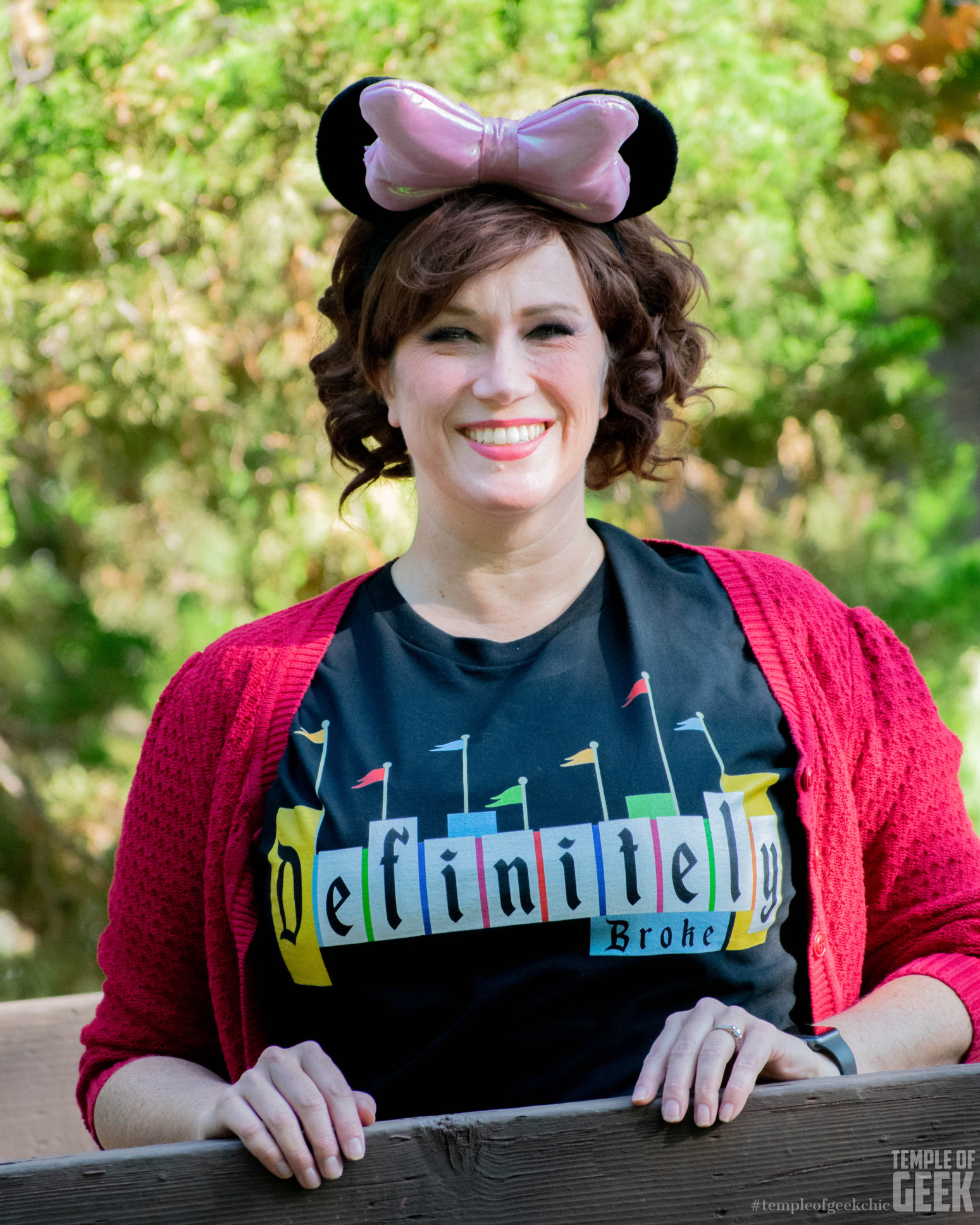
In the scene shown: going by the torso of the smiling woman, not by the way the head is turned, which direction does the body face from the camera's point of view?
toward the camera
